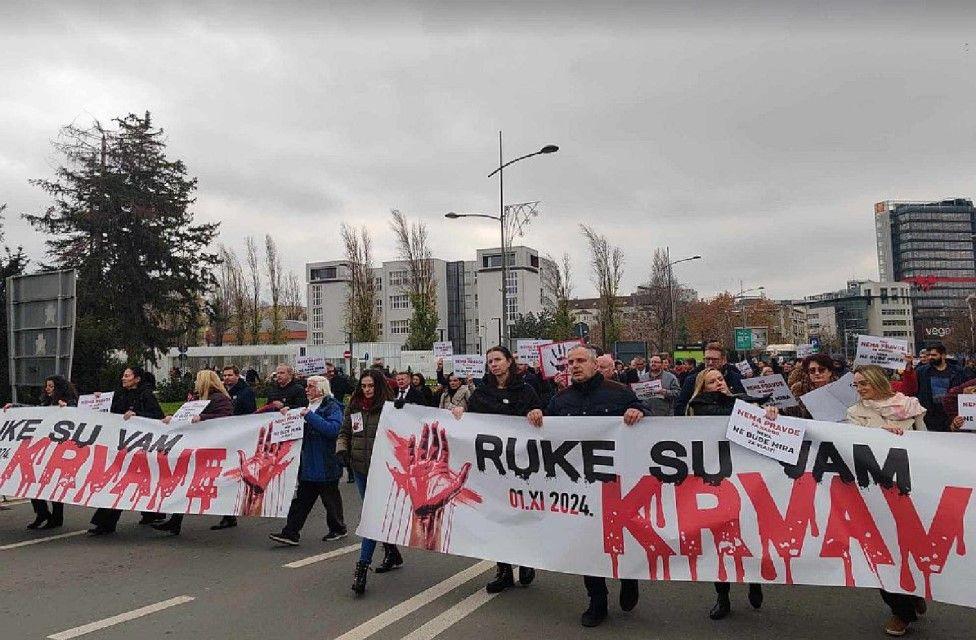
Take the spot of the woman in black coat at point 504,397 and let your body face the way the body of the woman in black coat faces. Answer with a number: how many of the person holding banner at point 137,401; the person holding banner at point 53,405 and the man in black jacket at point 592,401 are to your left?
1

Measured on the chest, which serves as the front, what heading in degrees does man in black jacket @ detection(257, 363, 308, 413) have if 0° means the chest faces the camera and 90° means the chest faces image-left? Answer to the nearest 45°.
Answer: approximately 45°

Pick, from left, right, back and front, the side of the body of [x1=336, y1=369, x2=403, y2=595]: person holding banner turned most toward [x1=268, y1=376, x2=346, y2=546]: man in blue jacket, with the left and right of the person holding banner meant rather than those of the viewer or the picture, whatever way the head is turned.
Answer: right

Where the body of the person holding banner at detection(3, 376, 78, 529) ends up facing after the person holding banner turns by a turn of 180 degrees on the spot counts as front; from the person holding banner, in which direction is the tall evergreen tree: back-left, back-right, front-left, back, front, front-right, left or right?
front-left

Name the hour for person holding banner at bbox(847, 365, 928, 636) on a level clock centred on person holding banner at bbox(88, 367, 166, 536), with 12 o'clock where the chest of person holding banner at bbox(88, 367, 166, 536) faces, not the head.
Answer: person holding banner at bbox(847, 365, 928, 636) is roughly at 9 o'clock from person holding banner at bbox(88, 367, 166, 536).

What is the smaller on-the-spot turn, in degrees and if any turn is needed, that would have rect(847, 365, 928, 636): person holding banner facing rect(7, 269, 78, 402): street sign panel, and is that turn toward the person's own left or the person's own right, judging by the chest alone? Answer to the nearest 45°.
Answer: approximately 45° to the person's own right

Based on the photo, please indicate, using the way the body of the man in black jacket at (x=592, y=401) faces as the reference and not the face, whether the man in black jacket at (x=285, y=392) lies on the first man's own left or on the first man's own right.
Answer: on the first man's own right
